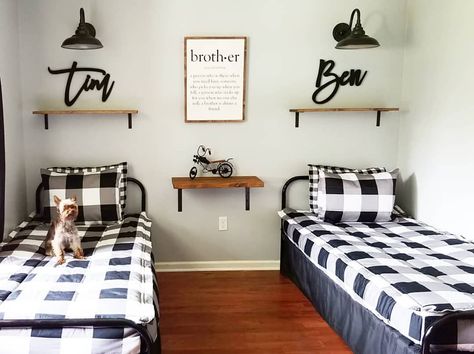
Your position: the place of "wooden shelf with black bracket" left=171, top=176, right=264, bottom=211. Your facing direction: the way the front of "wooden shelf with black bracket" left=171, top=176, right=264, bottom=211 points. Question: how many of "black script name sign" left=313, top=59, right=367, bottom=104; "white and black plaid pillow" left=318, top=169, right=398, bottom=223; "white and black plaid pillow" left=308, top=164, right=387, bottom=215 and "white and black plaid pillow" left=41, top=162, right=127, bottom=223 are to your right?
1

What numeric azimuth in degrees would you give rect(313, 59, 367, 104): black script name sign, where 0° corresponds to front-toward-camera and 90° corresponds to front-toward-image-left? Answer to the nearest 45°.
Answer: approximately 0°

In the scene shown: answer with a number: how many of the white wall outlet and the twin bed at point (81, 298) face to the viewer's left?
0

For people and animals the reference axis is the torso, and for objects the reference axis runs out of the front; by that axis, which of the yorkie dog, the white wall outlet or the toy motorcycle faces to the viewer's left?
the toy motorcycle

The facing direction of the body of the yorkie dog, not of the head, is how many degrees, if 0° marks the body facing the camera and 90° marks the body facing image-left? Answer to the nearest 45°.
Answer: approximately 315°

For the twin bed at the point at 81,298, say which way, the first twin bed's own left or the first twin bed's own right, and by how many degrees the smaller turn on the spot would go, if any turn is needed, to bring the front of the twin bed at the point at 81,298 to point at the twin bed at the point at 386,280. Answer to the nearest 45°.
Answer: approximately 90° to the first twin bed's own left

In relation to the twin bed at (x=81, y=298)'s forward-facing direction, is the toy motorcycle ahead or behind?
behind
